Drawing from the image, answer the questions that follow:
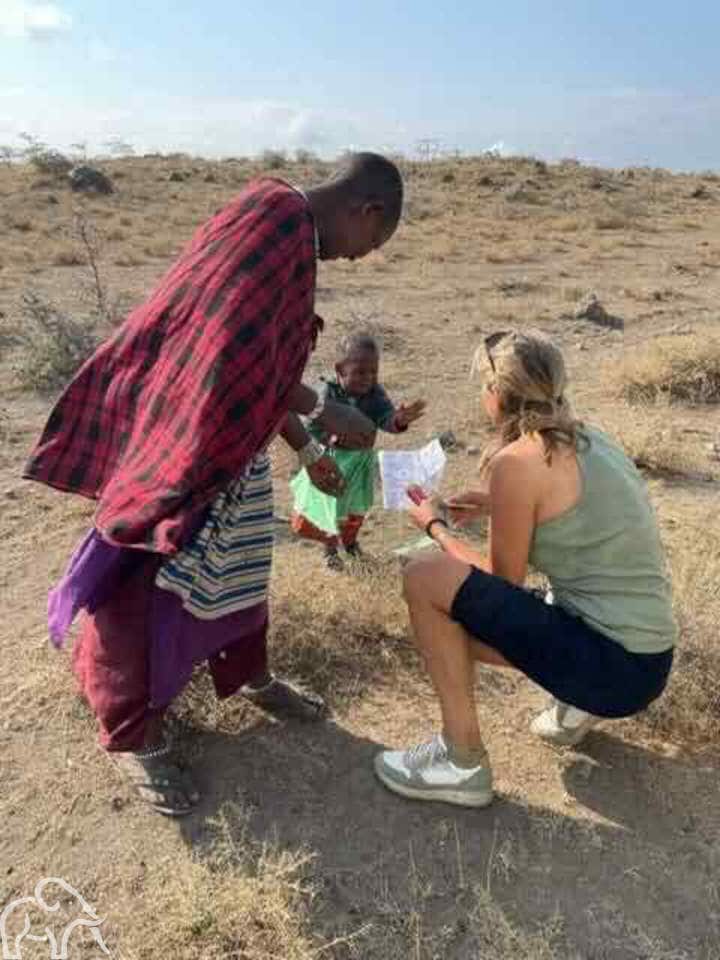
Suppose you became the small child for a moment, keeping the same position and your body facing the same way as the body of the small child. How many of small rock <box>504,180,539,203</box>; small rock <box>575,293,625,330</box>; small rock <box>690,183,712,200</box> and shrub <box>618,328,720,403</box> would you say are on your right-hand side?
0

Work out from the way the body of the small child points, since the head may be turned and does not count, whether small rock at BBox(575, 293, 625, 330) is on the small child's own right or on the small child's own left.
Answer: on the small child's own left

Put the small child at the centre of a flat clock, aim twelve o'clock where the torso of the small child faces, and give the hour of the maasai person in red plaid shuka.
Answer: The maasai person in red plaid shuka is roughly at 2 o'clock from the small child.

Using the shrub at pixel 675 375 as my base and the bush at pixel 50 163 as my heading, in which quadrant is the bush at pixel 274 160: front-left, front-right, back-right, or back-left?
front-right

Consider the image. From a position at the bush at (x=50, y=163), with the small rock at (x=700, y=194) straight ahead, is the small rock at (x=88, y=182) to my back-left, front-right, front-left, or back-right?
front-right

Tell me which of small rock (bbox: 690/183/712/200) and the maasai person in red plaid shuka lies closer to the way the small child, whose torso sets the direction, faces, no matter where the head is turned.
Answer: the maasai person in red plaid shuka

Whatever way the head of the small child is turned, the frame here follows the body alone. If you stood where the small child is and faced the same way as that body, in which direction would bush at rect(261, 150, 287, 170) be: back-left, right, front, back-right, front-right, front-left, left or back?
back-left

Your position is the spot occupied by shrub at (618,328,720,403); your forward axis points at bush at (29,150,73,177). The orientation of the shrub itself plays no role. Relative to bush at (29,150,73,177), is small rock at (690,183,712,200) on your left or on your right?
right

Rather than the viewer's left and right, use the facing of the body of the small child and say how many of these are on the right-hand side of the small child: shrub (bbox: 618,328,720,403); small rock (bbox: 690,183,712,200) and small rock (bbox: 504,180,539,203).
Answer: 0

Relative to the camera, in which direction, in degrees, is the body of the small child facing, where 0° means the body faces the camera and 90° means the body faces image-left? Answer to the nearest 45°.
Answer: approximately 315°

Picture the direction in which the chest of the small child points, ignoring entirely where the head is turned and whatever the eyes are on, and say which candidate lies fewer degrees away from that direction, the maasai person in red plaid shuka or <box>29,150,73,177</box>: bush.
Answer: the maasai person in red plaid shuka

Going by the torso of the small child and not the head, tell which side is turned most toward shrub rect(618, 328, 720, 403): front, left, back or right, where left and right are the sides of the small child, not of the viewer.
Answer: left

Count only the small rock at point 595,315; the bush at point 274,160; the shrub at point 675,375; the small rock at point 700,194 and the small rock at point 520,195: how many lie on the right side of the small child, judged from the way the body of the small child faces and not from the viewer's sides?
0

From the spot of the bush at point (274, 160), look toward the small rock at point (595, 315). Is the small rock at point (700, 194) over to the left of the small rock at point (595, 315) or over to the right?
left

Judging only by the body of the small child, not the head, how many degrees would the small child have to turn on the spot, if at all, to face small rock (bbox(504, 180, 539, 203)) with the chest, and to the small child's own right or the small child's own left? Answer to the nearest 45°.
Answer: approximately 135° to the small child's own left

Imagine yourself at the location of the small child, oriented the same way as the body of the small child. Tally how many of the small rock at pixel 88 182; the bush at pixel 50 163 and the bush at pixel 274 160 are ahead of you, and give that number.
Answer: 0

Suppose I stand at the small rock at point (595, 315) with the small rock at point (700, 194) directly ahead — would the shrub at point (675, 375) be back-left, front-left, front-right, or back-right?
back-right
